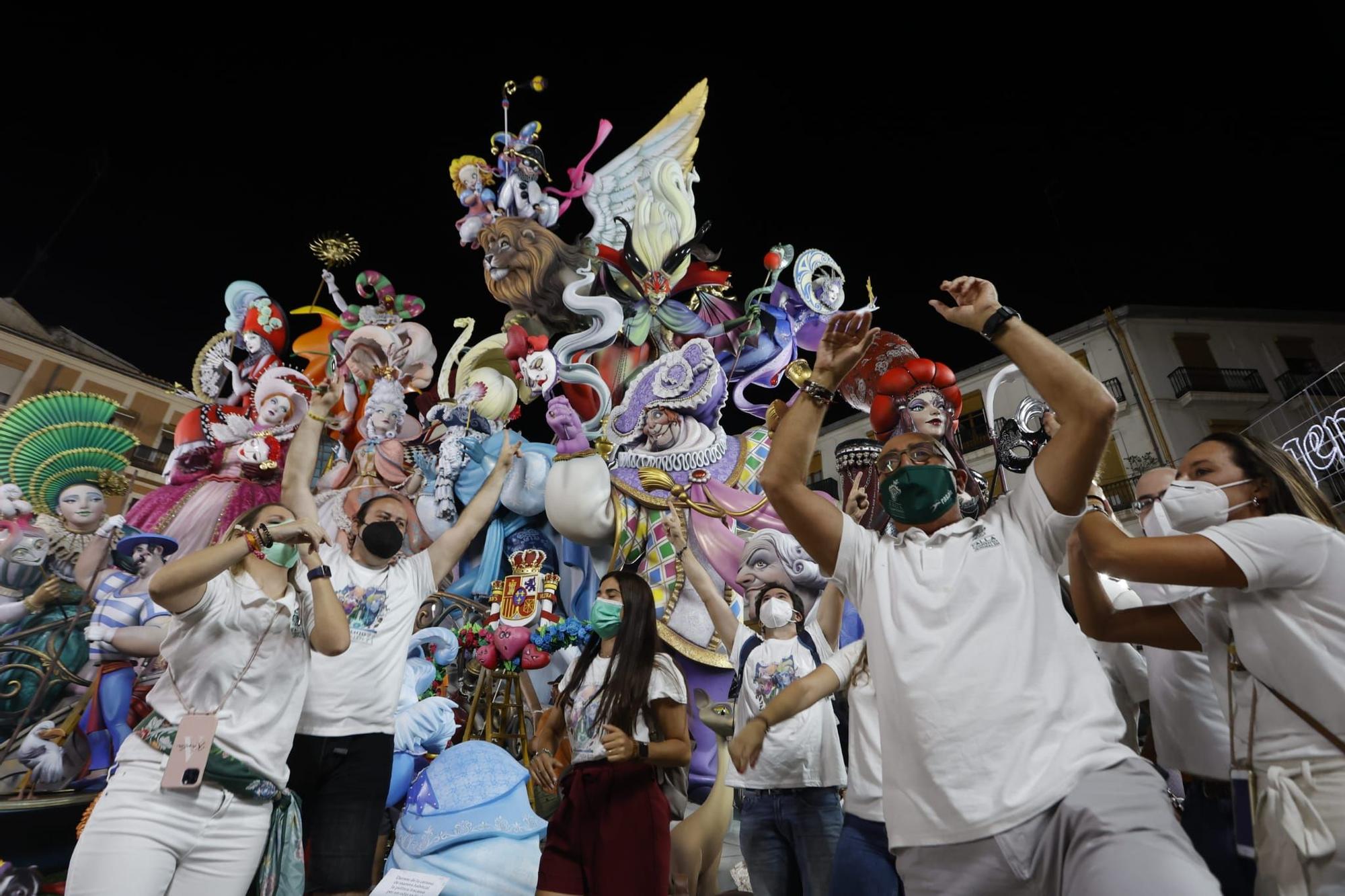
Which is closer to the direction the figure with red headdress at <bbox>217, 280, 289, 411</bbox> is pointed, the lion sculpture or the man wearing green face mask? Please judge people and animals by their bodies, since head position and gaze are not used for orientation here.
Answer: the man wearing green face mask

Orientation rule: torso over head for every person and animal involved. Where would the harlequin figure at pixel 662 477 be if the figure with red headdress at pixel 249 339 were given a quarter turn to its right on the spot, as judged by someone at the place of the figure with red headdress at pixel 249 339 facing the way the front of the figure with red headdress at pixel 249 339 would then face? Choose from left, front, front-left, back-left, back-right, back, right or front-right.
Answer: back

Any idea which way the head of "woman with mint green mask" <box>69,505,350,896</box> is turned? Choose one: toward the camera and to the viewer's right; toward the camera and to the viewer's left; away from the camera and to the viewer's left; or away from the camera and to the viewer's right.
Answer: toward the camera and to the viewer's right

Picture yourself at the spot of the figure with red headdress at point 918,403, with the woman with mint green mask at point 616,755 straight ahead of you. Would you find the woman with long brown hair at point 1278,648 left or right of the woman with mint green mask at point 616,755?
left

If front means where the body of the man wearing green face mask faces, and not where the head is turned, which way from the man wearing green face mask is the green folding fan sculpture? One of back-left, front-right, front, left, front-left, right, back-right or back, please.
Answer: right

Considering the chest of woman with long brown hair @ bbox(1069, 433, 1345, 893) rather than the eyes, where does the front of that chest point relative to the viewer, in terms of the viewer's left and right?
facing to the left of the viewer

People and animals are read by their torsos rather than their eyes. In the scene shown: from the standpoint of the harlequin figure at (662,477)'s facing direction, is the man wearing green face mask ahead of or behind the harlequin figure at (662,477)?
ahead

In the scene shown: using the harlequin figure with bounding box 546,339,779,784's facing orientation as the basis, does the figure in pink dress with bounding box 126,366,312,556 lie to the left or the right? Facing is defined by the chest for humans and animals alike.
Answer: on its right
